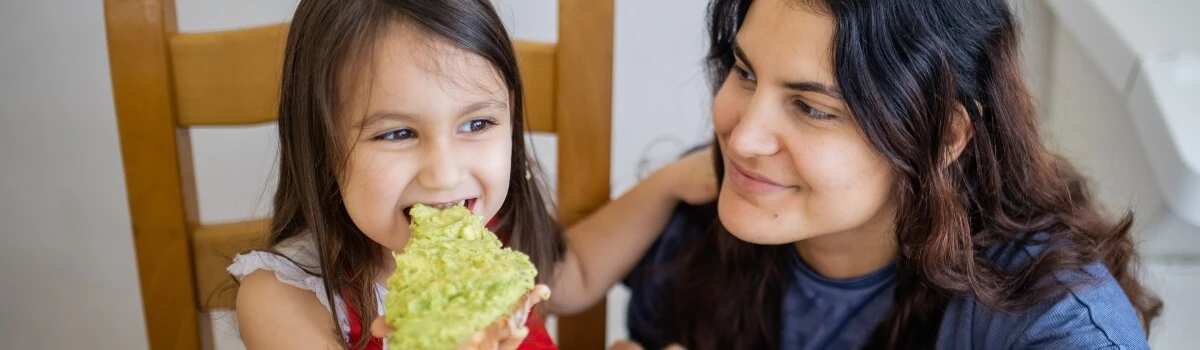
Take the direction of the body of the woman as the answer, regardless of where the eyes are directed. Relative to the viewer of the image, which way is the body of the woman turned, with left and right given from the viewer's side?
facing the viewer and to the left of the viewer

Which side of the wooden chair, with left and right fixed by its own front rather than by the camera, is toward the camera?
front

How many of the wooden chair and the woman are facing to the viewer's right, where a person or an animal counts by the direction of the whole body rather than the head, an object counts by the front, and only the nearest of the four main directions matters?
0

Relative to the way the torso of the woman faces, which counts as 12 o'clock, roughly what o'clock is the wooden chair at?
The wooden chair is roughly at 1 o'clock from the woman.

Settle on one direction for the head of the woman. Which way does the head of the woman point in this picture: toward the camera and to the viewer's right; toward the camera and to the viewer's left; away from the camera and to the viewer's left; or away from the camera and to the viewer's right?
toward the camera and to the viewer's left

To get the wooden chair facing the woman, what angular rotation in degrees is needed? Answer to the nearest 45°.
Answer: approximately 90° to its left

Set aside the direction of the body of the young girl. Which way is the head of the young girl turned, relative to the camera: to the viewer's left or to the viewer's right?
to the viewer's right
